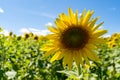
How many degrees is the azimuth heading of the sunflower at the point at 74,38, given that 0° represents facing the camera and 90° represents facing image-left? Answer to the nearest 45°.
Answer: approximately 0°
